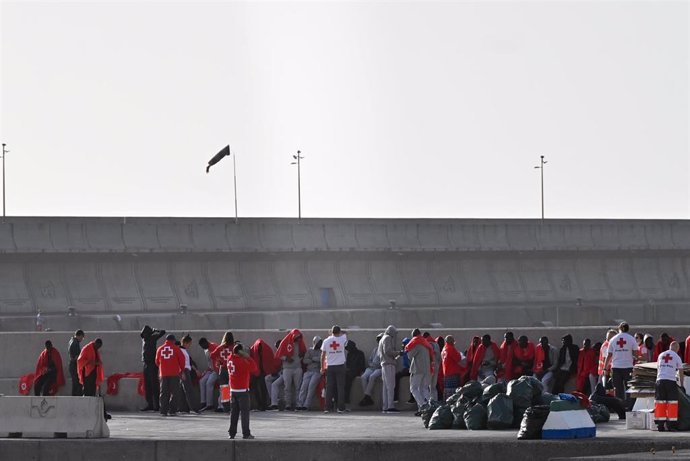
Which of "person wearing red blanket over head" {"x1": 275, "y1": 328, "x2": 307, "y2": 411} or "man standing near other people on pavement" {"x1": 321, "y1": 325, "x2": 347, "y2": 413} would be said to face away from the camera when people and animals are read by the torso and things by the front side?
the man standing near other people on pavement

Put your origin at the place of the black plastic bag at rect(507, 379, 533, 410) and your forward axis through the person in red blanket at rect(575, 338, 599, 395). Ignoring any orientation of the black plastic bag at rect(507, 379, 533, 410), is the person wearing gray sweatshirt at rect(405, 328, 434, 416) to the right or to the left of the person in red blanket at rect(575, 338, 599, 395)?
left
